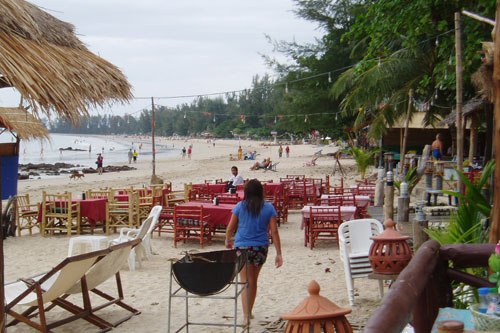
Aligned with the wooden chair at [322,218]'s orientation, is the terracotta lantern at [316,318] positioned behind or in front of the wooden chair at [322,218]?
behind

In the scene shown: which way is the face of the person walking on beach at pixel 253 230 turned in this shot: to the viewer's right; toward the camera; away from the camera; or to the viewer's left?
away from the camera

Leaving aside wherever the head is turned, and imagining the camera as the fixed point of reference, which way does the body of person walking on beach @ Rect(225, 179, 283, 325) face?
away from the camera

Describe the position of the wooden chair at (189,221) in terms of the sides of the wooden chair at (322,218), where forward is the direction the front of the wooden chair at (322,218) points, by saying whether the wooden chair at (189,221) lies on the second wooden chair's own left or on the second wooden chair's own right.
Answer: on the second wooden chair's own left

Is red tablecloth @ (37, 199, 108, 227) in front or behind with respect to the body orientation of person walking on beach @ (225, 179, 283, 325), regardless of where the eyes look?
in front

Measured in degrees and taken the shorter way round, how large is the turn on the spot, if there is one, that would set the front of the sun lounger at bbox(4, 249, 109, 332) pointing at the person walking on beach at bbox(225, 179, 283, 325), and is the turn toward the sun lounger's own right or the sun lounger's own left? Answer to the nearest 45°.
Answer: approximately 135° to the sun lounger's own right

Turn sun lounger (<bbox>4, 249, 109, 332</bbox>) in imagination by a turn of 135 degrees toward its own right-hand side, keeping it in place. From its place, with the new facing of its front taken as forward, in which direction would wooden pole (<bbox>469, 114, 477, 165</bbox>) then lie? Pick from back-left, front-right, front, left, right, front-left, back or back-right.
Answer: front-left

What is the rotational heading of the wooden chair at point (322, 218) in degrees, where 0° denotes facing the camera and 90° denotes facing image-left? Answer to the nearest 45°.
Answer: approximately 180°
